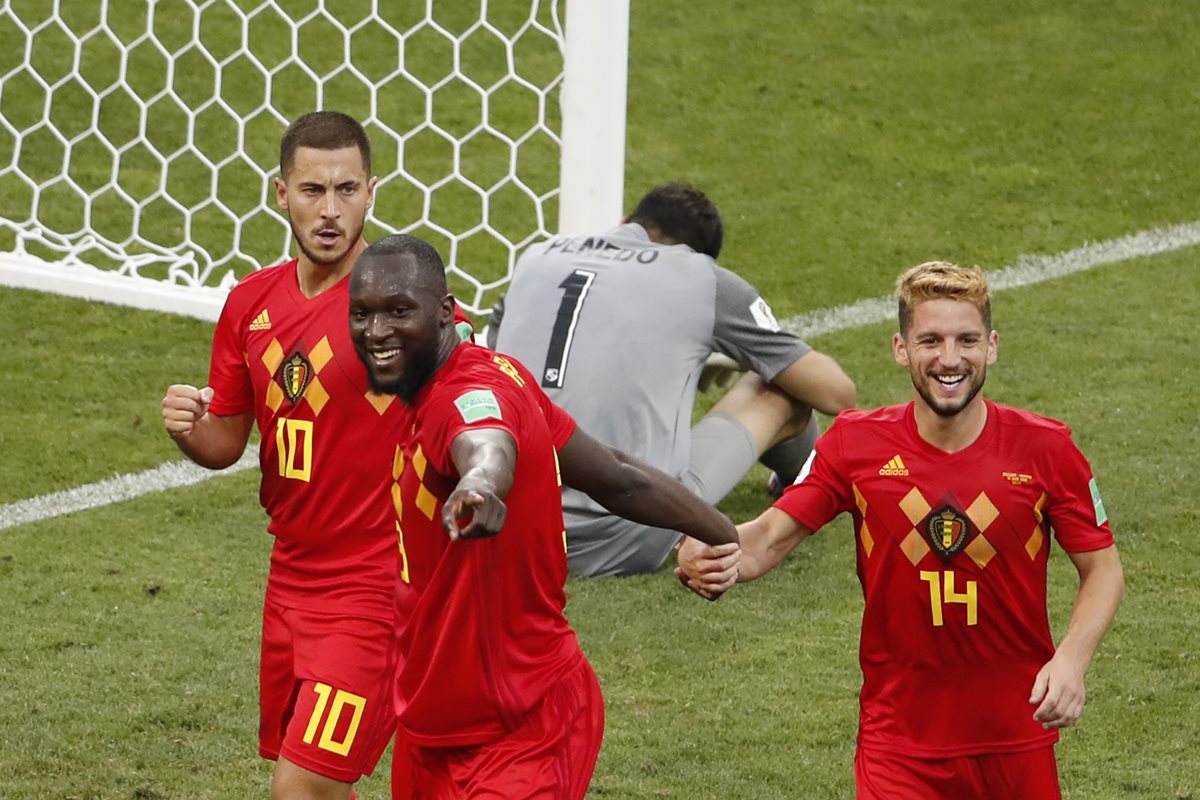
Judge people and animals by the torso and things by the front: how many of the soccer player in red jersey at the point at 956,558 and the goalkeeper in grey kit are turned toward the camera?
1

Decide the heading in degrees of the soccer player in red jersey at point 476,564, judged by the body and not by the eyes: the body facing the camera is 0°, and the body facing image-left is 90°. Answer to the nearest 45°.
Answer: approximately 45°

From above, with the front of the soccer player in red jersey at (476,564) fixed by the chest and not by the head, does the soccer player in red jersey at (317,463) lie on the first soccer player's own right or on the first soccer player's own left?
on the first soccer player's own right

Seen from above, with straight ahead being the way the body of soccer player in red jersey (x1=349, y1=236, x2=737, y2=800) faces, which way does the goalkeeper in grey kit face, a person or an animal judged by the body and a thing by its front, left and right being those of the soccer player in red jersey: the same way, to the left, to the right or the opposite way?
the opposite way

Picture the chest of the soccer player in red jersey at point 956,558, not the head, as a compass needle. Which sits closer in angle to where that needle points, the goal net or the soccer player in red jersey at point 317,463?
the soccer player in red jersey

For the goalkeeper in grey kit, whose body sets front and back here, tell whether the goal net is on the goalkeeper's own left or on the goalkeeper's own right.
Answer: on the goalkeeper's own left

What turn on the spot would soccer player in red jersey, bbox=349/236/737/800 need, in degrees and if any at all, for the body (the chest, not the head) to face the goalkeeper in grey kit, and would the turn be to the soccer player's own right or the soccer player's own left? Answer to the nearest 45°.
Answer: approximately 135° to the soccer player's own right

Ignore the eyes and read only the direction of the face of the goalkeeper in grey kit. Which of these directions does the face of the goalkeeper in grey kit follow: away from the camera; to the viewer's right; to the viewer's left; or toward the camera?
away from the camera

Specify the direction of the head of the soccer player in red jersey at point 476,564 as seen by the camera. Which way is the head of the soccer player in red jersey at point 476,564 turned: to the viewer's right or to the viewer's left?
to the viewer's left

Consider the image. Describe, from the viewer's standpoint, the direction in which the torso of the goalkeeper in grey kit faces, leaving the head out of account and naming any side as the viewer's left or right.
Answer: facing away from the viewer and to the right of the viewer

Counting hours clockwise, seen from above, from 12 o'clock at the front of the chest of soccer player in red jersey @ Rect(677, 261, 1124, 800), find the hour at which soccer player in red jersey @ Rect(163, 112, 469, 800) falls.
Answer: soccer player in red jersey @ Rect(163, 112, 469, 800) is roughly at 3 o'clock from soccer player in red jersey @ Rect(677, 261, 1124, 800).

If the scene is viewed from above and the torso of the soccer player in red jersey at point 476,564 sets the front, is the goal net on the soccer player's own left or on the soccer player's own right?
on the soccer player's own right

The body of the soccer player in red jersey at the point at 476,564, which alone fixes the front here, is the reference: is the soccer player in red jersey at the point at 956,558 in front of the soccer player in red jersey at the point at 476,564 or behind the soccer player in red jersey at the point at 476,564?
behind
